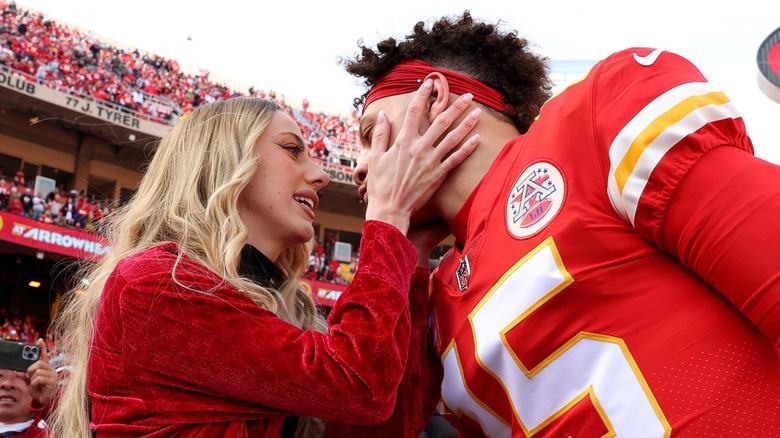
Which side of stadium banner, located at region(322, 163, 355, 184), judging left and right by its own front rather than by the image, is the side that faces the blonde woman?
front

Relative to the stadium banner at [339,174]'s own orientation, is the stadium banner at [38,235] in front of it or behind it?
in front

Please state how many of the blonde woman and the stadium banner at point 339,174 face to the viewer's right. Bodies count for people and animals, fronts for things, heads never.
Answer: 1

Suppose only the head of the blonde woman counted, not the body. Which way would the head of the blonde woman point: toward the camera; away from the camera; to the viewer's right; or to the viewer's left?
to the viewer's right

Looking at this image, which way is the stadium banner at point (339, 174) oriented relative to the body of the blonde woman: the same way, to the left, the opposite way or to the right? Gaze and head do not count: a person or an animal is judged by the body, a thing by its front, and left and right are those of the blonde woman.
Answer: to the right

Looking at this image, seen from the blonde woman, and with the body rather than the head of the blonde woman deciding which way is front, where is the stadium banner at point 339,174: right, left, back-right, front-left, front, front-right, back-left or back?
left

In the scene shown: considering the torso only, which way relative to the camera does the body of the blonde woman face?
to the viewer's right

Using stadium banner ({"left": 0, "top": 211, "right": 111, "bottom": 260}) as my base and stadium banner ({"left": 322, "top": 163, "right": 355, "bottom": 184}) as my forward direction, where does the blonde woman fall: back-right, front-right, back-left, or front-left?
back-right

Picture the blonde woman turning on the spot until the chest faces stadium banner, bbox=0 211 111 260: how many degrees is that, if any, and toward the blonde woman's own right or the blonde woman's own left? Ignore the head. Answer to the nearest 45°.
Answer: approximately 90° to the blonde woman's own left

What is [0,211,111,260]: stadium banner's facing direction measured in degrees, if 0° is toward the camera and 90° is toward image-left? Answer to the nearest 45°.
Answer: approximately 315°

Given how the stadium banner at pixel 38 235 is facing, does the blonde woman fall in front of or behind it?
in front
